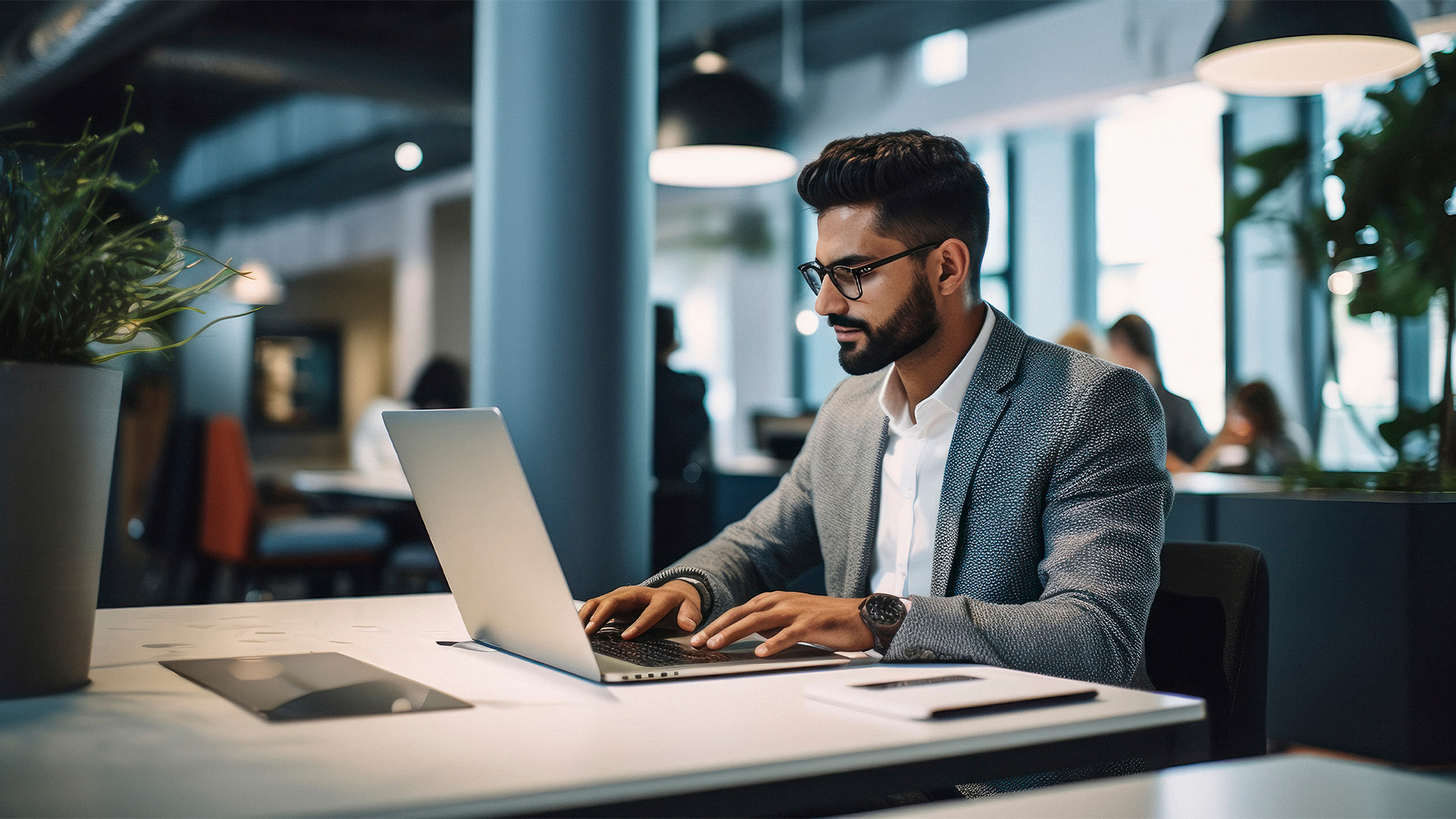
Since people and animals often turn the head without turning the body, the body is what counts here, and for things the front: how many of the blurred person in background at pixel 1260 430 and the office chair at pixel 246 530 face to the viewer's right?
1

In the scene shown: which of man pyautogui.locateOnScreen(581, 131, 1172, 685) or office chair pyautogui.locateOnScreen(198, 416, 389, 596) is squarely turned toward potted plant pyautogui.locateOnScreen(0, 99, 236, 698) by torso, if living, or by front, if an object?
the man

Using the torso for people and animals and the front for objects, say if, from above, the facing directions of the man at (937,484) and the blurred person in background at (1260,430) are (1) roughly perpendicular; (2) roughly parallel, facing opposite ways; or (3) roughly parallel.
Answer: roughly parallel

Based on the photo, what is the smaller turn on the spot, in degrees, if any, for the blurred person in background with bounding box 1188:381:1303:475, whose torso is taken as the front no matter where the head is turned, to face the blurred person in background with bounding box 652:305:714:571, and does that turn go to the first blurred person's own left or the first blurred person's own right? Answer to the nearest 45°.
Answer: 0° — they already face them

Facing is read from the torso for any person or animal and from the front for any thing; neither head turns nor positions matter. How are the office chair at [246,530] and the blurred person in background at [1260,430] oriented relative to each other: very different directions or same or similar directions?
very different directions

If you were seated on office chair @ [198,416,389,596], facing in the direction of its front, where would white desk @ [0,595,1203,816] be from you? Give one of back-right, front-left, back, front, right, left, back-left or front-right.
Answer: right

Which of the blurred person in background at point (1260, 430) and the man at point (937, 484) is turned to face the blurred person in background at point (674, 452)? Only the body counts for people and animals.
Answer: the blurred person in background at point (1260, 430)

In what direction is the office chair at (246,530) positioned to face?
to the viewer's right

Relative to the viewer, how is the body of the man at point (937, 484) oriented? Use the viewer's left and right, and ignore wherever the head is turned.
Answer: facing the viewer and to the left of the viewer

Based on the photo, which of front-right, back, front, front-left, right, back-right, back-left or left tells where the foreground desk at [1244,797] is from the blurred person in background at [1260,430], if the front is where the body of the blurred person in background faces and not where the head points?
front-left

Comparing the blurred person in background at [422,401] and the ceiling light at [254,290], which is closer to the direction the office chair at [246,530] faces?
the blurred person in background

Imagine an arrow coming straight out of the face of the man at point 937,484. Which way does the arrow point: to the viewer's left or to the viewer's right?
to the viewer's left

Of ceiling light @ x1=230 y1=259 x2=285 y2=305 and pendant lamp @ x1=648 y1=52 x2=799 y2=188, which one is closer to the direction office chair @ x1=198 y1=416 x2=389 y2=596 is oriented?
the pendant lamp

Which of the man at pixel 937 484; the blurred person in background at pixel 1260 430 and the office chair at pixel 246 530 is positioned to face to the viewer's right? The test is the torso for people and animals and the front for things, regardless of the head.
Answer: the office chair
